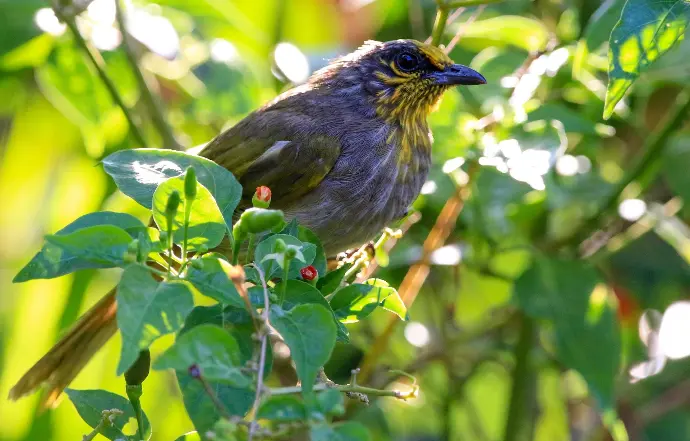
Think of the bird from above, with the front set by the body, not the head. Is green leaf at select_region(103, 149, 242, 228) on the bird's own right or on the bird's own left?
on the bird's own right

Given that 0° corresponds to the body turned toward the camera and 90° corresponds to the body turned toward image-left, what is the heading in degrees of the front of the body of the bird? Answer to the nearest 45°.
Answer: approximately 270°

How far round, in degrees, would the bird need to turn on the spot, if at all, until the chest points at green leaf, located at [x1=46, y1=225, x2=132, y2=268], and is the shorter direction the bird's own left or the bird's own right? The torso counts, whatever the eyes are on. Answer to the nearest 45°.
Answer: approximately 135° to the bird's own right
